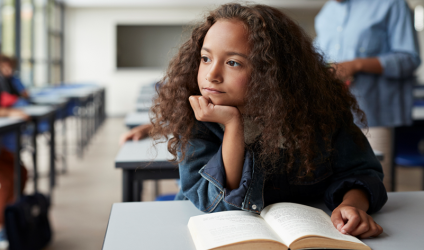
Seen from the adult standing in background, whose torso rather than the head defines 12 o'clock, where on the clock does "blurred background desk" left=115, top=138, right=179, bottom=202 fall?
The blurred background desk is roughly at 12 o'clock from the adult standing in background.

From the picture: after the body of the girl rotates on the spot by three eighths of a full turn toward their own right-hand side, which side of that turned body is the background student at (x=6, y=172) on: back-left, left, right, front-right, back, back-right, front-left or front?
front-left

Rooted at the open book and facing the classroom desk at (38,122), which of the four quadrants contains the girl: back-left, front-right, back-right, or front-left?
front-right

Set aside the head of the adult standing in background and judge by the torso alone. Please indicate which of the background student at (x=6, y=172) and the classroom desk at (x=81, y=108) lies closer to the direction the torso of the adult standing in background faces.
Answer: the background student

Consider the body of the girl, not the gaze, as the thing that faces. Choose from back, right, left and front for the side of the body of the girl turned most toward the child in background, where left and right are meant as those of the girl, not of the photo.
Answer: right

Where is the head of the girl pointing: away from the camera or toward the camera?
toward the camera

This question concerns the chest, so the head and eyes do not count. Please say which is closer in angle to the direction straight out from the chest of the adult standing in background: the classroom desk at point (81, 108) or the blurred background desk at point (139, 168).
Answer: the blurred background desk

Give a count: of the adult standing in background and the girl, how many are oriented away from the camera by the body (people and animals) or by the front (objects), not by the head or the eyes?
0

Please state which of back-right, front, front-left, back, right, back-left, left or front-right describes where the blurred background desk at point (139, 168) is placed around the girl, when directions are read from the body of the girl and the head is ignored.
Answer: right

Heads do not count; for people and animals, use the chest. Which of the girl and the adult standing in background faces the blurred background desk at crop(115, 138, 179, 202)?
the adult standing in background

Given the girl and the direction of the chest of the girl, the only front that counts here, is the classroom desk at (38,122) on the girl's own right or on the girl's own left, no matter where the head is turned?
on the girl's own right

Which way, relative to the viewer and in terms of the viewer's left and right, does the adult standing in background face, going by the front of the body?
facing the viewer and to the left of the viewer

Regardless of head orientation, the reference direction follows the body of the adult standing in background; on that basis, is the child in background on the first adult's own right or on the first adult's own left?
on the first adult's own right
